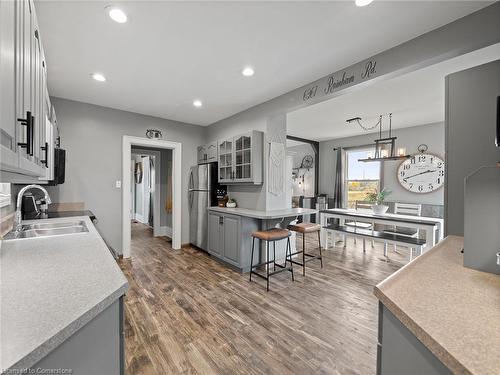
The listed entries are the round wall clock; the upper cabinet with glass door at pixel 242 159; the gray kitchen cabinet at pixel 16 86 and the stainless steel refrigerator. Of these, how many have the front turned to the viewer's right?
1

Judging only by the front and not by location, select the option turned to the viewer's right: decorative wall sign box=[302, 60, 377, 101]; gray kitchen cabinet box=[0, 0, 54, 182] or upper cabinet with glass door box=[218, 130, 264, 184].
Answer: the gray kitchen cabinet

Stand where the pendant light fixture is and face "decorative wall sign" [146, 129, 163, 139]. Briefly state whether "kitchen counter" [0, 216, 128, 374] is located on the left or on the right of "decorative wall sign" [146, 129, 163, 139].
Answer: left

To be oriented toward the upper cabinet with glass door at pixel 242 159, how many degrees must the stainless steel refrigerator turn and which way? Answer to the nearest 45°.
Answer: approximately 90° to its left

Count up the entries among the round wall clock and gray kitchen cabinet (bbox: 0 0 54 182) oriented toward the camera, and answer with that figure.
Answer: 1

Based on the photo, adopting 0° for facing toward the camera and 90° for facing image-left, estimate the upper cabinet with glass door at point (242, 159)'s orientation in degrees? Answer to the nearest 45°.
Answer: approximately 45°

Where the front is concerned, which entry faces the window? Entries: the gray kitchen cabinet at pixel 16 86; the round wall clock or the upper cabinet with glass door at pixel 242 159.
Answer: the gray kitchen cabinet

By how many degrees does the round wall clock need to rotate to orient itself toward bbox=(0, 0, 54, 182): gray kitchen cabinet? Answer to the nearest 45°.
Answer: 0° — it already faces it

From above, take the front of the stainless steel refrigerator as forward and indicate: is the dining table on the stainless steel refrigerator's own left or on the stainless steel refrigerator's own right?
on the stainless steel refrigerator's own left

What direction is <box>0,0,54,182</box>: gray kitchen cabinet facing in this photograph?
to the viewer's right

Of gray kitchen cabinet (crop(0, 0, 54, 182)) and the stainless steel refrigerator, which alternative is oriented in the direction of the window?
the gray kitchen cabinet
